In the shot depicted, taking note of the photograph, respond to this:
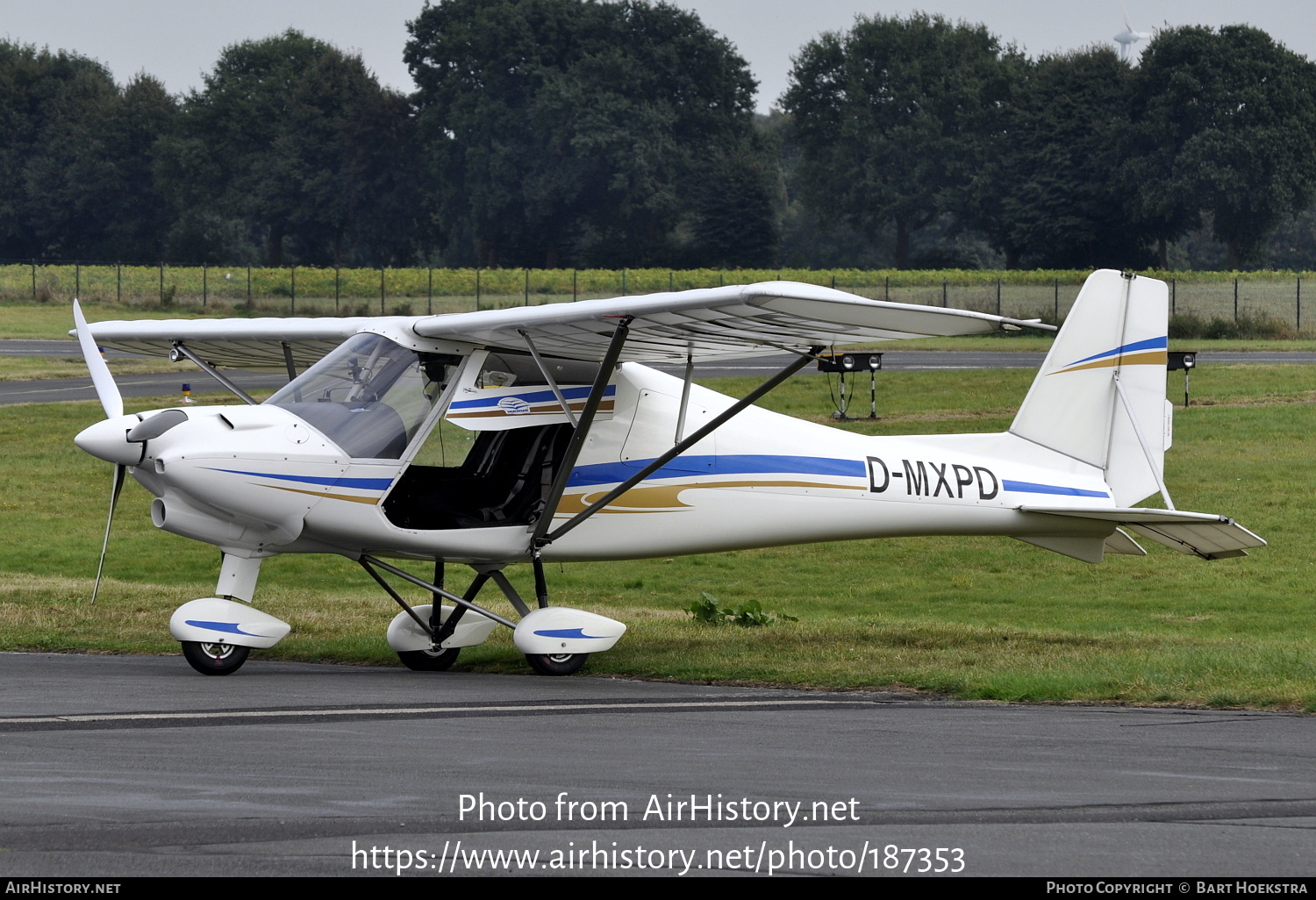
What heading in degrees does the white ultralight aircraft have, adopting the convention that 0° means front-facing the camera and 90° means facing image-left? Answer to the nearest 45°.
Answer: approximately 45°
